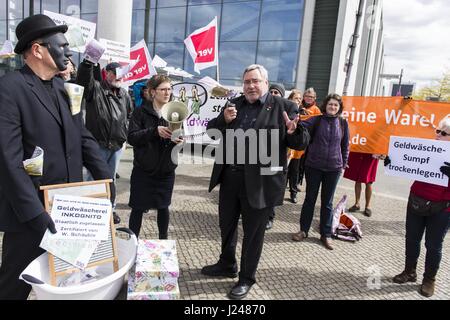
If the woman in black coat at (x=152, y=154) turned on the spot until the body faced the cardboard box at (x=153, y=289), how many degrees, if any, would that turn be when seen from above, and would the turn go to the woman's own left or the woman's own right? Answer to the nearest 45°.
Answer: approximately 45° to the woman's own right

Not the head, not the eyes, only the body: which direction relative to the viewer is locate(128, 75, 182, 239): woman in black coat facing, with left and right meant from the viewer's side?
facing the viewer and to the right of the viewer

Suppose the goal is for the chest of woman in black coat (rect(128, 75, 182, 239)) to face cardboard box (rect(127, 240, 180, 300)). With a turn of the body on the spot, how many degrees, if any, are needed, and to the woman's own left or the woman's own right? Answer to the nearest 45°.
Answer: approximately 45° to the woman's own right

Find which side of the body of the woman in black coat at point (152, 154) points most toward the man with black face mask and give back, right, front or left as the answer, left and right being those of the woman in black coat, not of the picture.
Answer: right

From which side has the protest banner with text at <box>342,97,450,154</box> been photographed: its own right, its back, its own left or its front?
front

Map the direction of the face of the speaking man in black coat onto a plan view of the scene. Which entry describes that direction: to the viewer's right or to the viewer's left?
to the viewer's left

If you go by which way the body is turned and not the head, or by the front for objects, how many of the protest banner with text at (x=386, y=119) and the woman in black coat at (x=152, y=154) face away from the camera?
0

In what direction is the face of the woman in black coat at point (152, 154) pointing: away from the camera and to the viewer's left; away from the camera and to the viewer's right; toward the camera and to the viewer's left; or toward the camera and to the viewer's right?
toward the camera and to the viewer's right

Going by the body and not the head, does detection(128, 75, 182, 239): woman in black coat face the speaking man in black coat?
yes

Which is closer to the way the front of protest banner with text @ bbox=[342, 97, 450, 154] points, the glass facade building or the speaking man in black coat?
the speaking man in black coat

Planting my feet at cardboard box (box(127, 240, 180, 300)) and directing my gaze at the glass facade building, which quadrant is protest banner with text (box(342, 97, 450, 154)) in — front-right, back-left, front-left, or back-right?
front-right

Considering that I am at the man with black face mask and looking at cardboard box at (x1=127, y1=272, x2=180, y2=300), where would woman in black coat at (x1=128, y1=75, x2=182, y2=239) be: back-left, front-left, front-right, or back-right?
front-left

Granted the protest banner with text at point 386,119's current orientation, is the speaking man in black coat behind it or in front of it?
in front
